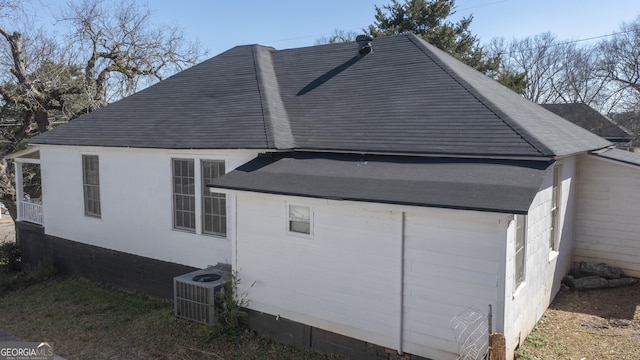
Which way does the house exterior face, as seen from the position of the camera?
facing away from the viewer and to the left of the viewer
